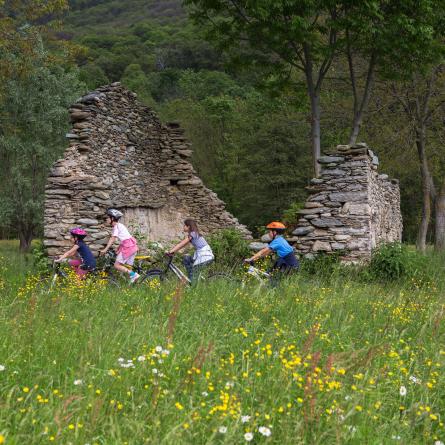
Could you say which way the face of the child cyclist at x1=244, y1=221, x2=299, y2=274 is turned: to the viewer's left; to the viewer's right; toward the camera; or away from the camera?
to the viewer's left

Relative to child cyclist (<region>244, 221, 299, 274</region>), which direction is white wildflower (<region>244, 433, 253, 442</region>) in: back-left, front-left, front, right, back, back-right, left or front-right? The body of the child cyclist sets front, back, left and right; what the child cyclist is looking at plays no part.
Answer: left

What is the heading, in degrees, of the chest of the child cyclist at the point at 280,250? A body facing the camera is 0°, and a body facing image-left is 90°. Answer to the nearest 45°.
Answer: approximately 90°

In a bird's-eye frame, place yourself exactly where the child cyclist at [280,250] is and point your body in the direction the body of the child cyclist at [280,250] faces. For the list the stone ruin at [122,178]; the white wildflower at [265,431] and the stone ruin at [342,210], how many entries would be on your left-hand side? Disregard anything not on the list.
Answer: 1

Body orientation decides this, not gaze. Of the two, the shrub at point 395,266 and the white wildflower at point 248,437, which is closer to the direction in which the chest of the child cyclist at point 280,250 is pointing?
the white wildflower

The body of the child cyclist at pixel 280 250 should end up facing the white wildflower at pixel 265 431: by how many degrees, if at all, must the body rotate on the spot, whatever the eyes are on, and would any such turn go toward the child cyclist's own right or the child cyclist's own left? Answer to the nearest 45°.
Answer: approximately 90° to the child cyclist's own left

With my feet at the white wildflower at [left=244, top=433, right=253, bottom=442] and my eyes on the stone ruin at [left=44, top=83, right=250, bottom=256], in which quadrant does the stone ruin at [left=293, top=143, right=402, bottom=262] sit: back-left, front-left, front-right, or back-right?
front-right

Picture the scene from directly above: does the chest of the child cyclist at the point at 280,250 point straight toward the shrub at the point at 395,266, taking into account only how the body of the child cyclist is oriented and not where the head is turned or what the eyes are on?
no

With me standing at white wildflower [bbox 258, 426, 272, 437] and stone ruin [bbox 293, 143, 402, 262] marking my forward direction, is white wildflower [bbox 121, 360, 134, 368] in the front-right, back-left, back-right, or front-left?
front-left

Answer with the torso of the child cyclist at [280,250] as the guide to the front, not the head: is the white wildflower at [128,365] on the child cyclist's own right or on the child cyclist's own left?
on the child cyclist's own left

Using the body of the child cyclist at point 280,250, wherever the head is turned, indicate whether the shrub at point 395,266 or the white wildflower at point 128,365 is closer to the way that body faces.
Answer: the white wildflower

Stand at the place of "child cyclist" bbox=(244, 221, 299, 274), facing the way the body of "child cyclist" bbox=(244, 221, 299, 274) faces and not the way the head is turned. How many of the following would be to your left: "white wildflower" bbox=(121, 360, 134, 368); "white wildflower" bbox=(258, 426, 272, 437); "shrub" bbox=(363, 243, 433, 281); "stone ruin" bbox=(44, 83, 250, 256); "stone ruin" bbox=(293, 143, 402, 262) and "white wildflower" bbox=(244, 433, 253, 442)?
3

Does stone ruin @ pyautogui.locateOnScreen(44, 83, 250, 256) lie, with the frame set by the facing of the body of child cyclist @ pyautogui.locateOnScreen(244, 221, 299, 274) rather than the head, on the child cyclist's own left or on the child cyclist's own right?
on the child cyclist's own right
